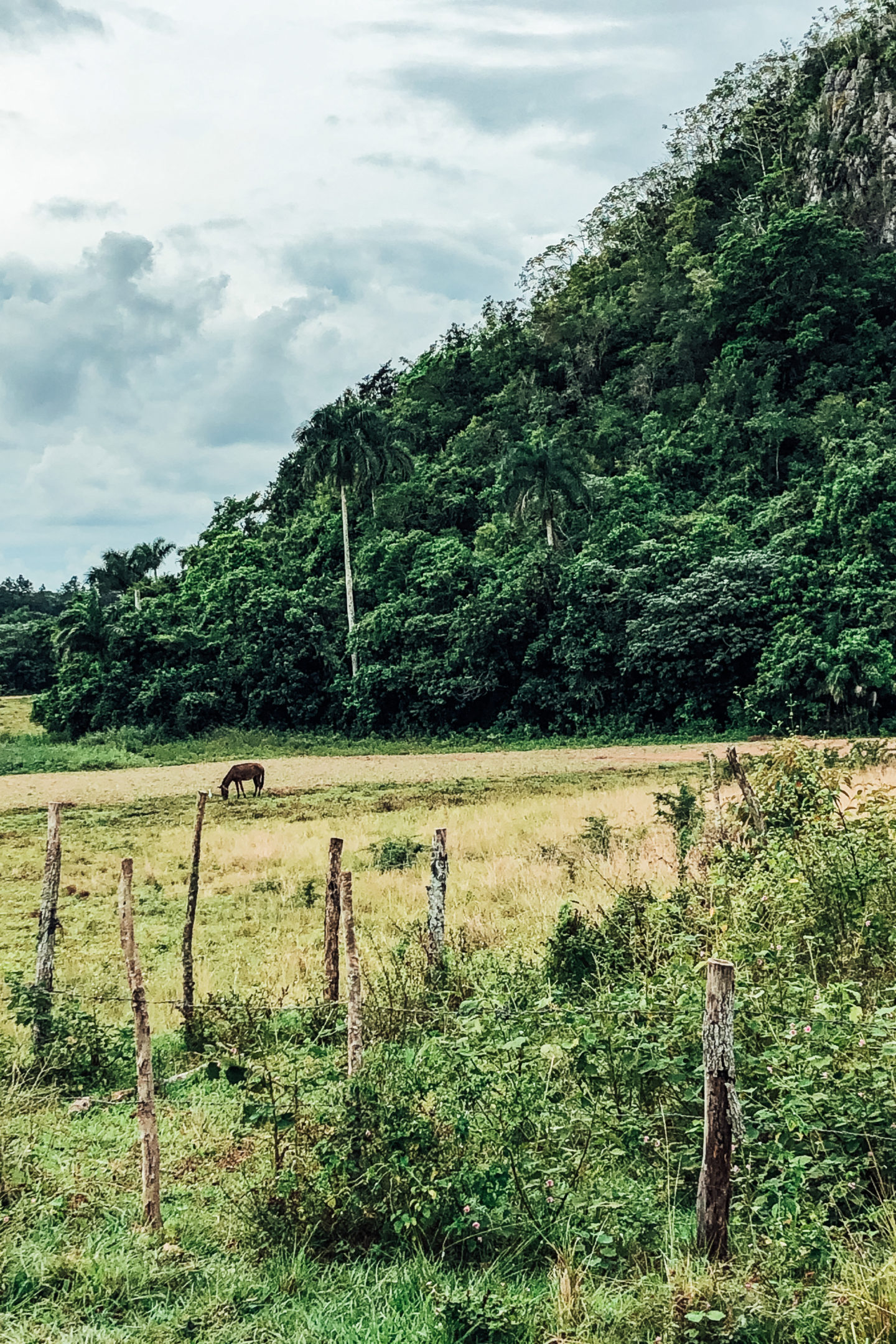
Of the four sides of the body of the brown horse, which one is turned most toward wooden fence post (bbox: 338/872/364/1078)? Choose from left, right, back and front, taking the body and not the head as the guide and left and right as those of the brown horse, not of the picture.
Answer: left

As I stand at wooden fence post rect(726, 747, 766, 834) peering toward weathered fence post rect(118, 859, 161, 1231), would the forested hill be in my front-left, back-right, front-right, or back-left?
back-right

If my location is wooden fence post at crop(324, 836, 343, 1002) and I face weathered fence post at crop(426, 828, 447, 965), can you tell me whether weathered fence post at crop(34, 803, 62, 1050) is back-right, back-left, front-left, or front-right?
back-left

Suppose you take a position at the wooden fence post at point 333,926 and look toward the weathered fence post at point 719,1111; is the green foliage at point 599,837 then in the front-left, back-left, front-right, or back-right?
back-left

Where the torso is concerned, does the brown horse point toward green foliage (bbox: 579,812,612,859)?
no

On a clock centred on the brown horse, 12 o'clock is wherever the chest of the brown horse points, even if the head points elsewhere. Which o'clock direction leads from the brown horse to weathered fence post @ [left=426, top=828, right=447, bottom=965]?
The weathered fence post is roughly at 9 o'clock from the brown horse.

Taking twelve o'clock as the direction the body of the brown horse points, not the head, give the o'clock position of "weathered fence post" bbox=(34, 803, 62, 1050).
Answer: The weathered fence post is roughly at 9 o'clock from the brown horse.

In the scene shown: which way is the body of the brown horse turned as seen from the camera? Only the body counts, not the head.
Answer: to the viewer's left

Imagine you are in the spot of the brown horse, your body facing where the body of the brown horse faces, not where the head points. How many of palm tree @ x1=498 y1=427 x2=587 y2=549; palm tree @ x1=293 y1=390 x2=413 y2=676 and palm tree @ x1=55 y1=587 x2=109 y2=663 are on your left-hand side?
0

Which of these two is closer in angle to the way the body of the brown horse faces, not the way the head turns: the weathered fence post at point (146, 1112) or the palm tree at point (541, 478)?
the weathered fence post

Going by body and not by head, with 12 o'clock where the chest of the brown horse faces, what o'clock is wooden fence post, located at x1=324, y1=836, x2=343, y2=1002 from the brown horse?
The wooden fence post is roughly at 9 o'clock from the brown horse.

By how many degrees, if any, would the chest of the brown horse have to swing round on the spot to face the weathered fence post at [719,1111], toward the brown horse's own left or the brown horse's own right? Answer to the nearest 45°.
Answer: approximately 90° to the brown horse's own left

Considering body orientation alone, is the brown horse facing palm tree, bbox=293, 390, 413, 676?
no

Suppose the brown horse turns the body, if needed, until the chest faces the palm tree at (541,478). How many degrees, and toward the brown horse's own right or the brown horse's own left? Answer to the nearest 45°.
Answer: approximately 135° to the brown horse's own right
